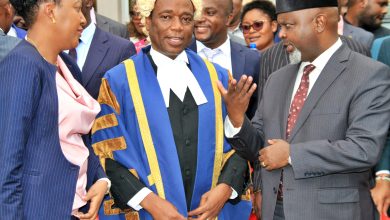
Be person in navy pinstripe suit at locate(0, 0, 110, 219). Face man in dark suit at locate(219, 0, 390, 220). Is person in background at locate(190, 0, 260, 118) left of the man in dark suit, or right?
left

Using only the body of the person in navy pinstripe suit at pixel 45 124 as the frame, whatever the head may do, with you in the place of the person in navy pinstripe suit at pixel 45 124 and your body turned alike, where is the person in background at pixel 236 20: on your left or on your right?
on your left

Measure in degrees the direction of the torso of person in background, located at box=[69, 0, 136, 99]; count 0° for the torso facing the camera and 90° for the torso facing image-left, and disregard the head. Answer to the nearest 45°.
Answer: approximately 45°

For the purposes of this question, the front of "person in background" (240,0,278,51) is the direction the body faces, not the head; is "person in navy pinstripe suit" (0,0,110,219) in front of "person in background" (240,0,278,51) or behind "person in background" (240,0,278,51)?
in front

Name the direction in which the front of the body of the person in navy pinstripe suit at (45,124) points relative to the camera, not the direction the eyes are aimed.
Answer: to the viewer's right

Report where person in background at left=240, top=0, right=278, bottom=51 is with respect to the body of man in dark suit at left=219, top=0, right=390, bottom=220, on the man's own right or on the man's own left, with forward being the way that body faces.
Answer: on the man's own right

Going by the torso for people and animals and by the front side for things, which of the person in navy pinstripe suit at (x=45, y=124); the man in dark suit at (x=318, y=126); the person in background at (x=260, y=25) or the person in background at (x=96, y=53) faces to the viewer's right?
the person in navy pinstripe suit at (x=45, y=124)

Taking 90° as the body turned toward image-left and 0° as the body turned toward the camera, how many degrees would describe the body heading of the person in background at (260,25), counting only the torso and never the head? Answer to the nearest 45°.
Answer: approximately 45°

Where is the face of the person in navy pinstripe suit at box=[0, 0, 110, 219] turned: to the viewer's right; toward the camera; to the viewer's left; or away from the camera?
to the viewer's right
